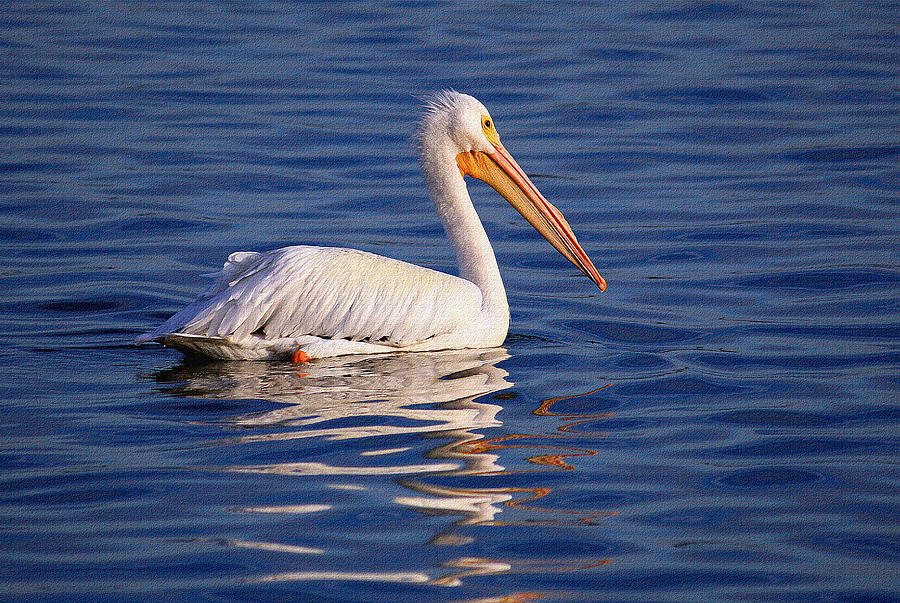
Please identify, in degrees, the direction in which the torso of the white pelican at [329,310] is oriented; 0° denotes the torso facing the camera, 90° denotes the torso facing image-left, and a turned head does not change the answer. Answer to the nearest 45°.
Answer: approximately 270°
